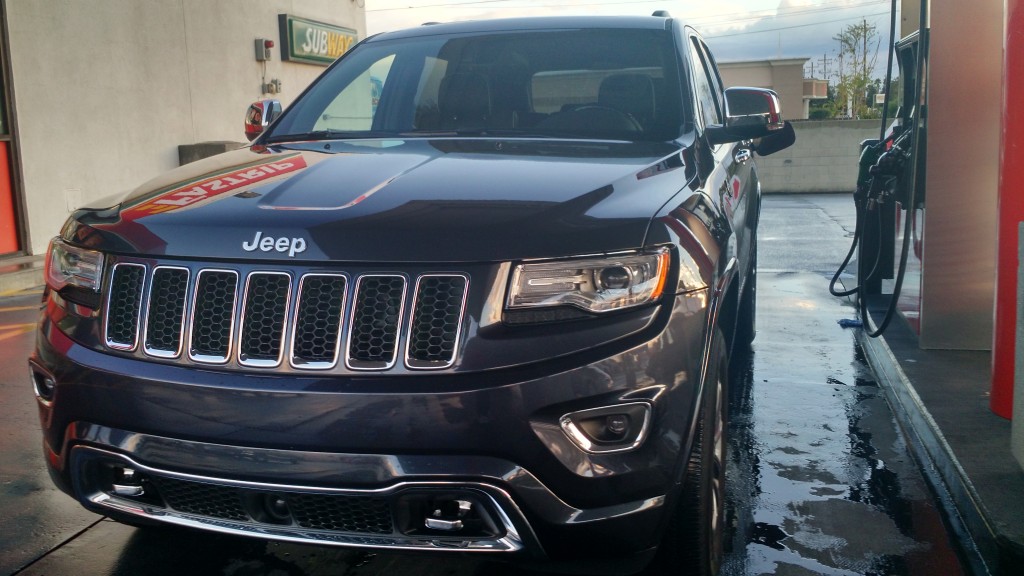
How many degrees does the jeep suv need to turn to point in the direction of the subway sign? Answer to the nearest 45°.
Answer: approximately 135° to its right

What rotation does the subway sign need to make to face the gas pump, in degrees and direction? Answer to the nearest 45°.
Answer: approximately 45° to its right

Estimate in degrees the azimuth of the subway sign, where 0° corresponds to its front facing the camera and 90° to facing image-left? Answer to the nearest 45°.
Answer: approximately 315°

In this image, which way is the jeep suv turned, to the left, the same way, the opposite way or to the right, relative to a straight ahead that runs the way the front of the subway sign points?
to the right

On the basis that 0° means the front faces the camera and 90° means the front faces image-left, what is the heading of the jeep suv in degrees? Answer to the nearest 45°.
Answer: approximately 45°

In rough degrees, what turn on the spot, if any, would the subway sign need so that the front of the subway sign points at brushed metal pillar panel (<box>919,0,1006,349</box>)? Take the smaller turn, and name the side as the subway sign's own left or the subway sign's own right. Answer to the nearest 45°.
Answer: approximately 45° to the subway sign's own right
